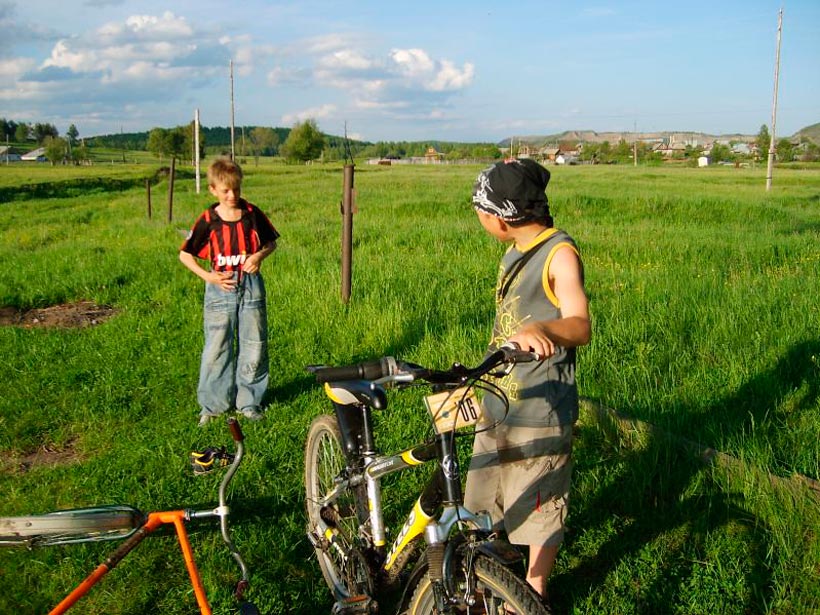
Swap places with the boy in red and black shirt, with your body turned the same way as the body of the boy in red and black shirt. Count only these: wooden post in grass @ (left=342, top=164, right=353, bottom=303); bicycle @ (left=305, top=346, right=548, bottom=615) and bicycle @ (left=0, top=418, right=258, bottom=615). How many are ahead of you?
2

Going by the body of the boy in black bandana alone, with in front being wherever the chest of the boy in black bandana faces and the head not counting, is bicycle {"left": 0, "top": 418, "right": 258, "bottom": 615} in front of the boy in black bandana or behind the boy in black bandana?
in front

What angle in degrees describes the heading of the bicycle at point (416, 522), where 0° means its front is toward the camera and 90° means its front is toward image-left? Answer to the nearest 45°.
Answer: approximately 315°

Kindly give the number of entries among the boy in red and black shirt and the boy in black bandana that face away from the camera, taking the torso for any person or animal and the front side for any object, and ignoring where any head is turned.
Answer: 0

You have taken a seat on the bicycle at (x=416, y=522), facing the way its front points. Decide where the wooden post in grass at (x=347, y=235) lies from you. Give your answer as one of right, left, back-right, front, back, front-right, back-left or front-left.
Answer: back-left

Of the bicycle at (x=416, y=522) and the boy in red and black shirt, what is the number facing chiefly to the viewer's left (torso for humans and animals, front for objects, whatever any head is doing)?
0

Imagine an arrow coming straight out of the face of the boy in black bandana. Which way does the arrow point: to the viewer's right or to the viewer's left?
to the viewer's left

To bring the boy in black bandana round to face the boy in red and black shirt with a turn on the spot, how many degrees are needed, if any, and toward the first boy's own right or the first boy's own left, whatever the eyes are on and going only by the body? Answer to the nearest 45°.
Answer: approximately 90° to the first boy's own right

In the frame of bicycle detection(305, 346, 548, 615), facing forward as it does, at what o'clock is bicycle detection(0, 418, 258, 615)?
bicycle detection(0, 418, 258, 615) is roughly at 4 o'clock from bicycle detection(305, 346, 548, 615).

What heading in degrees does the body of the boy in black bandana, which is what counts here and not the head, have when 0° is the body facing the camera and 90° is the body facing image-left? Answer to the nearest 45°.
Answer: approximately 45°
